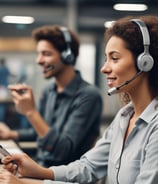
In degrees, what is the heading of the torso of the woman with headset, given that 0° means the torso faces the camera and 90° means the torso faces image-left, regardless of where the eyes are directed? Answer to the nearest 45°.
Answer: approximately 45°

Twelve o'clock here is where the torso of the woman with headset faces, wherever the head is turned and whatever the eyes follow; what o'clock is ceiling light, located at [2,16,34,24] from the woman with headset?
The ceiling light is roughly at 4 o'clock from the woman with headset.

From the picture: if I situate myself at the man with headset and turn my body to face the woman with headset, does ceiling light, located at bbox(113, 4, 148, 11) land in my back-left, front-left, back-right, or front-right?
back-left

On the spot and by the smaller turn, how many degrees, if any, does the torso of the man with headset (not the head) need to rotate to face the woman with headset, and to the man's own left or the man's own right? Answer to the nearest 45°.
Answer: approximately 45° to the man's own left

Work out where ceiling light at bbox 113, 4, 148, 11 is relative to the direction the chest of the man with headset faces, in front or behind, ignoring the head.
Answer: behind

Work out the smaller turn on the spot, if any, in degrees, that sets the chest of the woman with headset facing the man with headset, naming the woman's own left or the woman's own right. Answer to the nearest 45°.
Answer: approximately 135° to the woman's own right

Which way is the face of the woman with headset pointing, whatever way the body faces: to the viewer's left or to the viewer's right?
to the viewer's left

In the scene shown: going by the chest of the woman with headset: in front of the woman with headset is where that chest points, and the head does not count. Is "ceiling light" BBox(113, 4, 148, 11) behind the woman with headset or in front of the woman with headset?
behind
